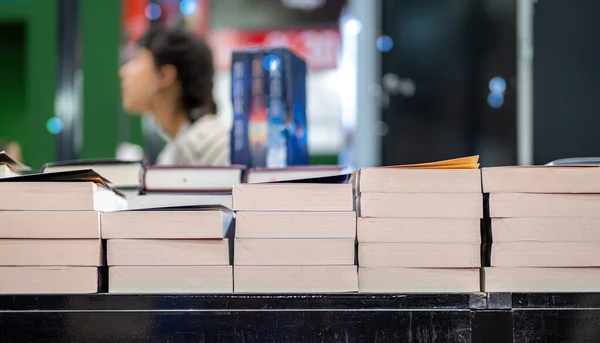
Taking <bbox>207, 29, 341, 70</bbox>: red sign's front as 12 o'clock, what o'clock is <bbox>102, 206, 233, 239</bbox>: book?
The book is roughly at 12 o'clock from the red sign.

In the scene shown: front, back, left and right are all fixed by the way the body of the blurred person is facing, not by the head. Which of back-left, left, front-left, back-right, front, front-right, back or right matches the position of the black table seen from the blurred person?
left

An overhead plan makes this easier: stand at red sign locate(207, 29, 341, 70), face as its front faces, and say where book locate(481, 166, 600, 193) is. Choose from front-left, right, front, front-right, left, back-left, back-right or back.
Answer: front

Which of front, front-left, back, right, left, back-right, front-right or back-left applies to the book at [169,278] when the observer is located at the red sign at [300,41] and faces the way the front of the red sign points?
front

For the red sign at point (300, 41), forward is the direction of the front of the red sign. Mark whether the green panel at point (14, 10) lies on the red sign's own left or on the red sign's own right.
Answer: on the red sign's own right

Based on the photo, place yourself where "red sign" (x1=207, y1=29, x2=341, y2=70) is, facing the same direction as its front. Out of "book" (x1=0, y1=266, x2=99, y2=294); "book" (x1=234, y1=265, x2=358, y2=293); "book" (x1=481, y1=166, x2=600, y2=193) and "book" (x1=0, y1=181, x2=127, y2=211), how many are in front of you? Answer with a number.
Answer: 4

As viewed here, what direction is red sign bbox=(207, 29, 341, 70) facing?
toward the camera

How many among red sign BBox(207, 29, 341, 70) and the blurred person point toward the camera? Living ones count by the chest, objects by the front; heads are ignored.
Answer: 1

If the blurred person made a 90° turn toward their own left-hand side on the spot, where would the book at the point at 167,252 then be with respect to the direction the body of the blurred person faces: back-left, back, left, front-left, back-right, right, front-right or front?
front

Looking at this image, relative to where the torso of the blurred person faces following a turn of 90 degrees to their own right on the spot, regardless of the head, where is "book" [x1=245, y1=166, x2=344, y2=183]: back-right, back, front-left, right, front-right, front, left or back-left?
back

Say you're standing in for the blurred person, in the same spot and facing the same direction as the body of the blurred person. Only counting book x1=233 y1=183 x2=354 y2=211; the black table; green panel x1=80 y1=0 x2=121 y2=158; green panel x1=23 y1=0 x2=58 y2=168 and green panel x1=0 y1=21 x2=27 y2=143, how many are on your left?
2

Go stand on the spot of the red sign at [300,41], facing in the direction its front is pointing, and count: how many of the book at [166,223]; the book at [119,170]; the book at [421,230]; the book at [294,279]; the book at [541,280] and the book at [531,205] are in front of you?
6

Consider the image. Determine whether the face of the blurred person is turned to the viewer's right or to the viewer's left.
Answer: to the viewer's left

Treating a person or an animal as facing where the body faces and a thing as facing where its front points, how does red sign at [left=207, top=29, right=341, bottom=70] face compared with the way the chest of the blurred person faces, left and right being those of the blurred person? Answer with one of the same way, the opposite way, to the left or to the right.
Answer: to the left

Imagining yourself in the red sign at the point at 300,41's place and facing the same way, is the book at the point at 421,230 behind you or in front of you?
in front

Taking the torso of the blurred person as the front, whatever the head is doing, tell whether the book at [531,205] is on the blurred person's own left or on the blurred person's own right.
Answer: on the blurred person's own left

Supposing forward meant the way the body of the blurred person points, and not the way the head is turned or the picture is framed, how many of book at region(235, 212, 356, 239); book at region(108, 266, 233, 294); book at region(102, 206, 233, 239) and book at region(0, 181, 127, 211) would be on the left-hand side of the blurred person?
4

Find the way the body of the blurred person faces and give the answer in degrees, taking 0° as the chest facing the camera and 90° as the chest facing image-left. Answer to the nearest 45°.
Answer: approximately 90°
